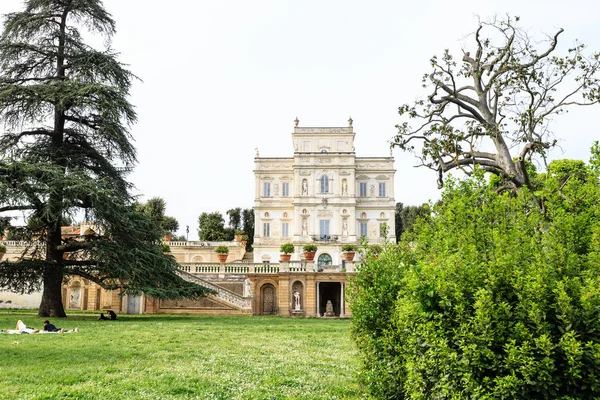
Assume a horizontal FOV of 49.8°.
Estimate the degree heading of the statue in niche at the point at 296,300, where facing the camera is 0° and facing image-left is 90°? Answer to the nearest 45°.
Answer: approximately 0°

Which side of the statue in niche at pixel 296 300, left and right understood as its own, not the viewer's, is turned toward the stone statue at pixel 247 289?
right

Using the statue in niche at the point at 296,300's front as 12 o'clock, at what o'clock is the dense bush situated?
The dense bush is roughly at 12 o'clock from the statue in niche.

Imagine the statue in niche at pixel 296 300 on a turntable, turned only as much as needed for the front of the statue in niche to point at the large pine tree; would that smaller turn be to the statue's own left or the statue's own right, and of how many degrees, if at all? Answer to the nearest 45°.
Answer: approximately 45° to the statue's own right

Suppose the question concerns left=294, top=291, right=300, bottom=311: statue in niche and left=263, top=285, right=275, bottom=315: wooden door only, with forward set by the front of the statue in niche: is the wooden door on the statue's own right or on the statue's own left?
on the statue's own right

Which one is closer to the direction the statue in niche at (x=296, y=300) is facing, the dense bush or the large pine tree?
the dense bush
